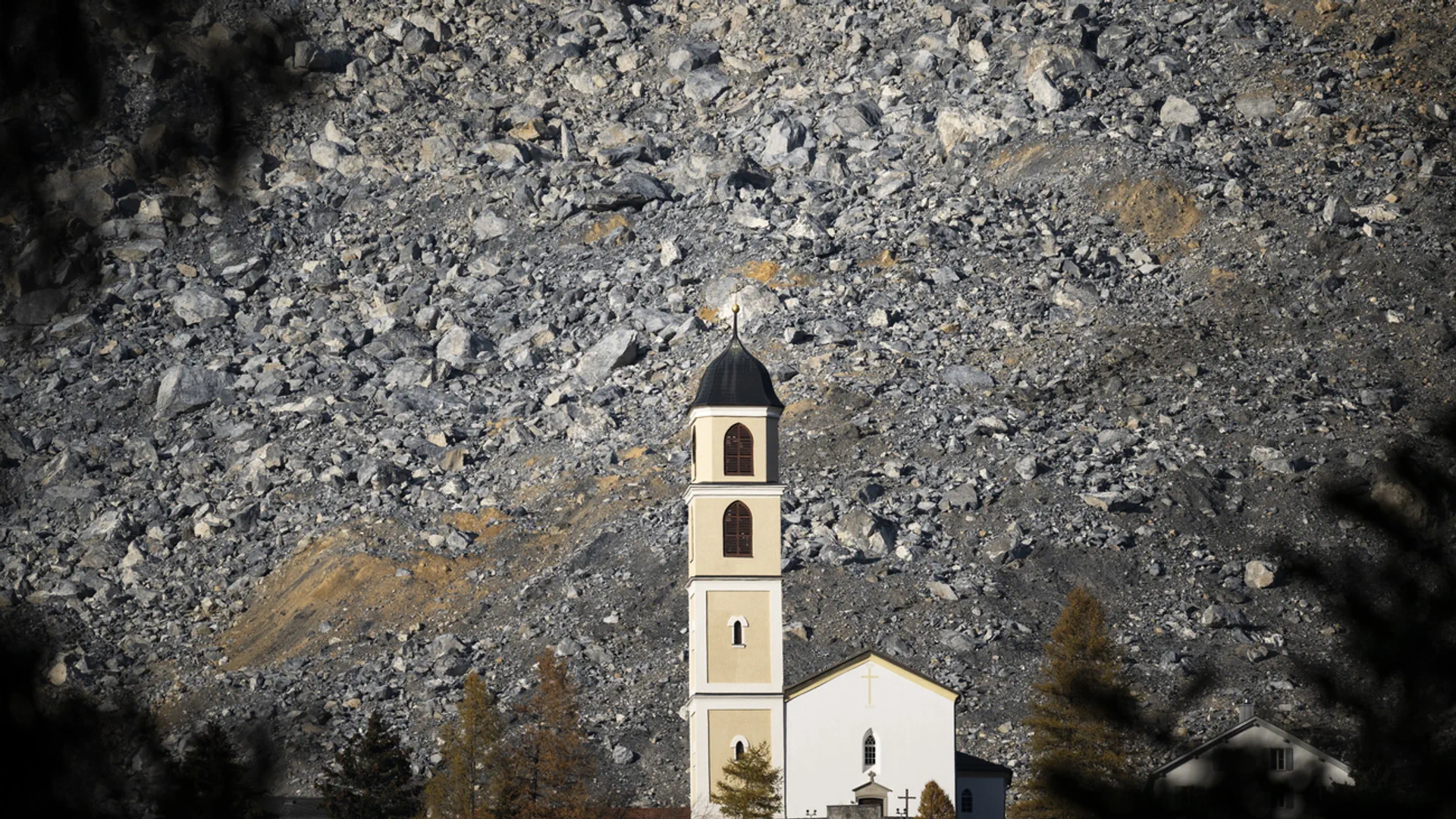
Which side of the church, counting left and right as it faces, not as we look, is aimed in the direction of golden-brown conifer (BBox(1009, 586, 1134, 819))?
left

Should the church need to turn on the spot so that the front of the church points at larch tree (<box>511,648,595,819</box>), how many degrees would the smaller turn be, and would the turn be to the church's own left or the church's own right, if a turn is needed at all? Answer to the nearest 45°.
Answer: approximately 90° to the church's own right

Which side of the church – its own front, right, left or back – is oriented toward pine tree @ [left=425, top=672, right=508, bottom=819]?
right

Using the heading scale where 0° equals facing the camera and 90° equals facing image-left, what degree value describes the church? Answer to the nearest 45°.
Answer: approximately 0°

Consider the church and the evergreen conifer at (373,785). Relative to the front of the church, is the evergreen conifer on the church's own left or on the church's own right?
on the church's own right
